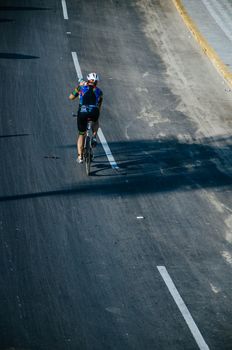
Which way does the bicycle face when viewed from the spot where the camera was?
facing away from the viewer

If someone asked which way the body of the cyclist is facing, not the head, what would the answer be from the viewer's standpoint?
away from the camera
